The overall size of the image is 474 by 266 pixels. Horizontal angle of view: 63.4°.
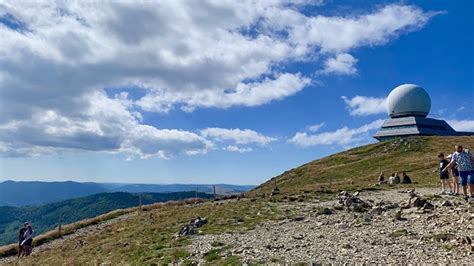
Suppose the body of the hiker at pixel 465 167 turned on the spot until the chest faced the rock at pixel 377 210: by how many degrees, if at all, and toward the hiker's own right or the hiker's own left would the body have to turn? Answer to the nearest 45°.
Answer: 0° — they already face it

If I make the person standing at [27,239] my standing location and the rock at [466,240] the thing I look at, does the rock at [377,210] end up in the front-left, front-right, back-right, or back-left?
front-left

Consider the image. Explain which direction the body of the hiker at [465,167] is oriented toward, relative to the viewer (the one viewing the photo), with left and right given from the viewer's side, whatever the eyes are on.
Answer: facing the viewer and to the left of the viewer

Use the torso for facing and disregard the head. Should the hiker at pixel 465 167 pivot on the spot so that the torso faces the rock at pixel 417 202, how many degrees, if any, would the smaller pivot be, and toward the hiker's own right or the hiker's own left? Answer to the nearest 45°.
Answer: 0° — they already face it

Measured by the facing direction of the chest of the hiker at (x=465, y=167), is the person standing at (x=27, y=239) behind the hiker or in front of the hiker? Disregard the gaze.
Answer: in front

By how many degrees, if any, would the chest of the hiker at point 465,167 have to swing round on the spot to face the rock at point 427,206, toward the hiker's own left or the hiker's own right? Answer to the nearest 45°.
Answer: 0° — they already face it

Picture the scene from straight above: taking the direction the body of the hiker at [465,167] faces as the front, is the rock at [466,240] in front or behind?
in front
